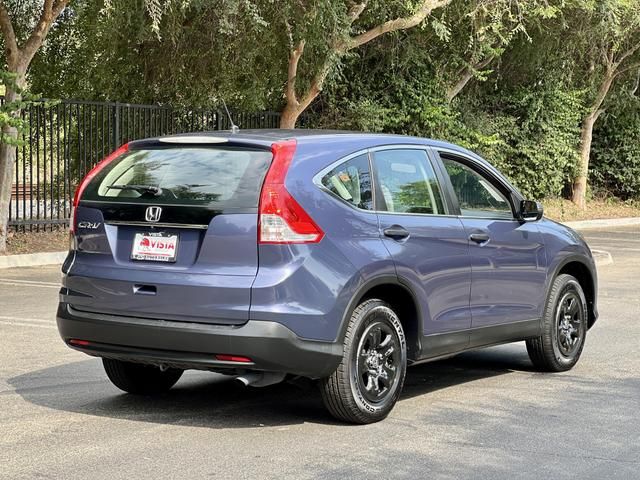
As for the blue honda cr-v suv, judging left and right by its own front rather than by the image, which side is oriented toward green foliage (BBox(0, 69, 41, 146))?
left

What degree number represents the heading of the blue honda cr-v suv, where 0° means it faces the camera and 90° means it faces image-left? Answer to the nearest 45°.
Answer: approximately 225°

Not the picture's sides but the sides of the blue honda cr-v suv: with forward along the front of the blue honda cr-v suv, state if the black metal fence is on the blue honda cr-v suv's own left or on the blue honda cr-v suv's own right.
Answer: on the blue honda cr-v suv's own left
